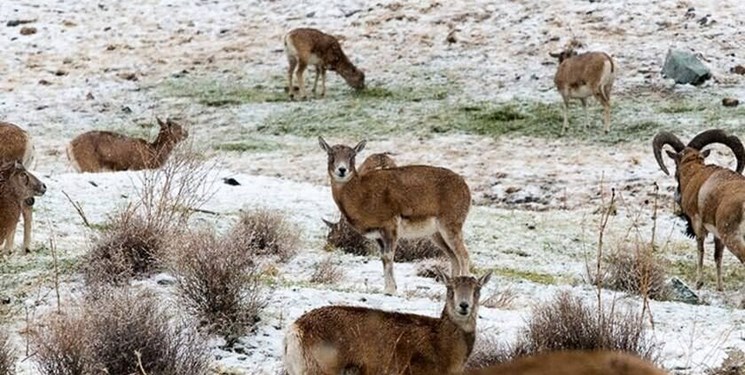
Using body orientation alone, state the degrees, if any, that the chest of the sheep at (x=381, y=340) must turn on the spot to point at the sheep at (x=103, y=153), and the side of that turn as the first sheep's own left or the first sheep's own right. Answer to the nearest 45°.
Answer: approximately 135° to the first sheep's own left

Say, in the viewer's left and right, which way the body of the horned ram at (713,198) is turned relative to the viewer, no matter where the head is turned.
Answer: facing away from the viewer and to the left of the viewer

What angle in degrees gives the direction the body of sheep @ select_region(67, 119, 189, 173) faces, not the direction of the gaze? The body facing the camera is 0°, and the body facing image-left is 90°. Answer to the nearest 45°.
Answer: approximately 270°

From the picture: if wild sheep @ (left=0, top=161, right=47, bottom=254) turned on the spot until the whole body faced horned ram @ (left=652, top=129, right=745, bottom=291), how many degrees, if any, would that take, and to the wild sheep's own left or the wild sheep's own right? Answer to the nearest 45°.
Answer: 0° — it already faces it

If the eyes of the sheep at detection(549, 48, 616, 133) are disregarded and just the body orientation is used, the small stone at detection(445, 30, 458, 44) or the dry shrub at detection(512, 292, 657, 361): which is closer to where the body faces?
the small stone

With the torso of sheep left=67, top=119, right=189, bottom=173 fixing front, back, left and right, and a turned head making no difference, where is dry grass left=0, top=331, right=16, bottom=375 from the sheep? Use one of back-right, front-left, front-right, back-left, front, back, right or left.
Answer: right

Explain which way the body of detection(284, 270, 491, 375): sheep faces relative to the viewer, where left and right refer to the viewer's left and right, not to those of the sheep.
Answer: facing to the right of the viewer

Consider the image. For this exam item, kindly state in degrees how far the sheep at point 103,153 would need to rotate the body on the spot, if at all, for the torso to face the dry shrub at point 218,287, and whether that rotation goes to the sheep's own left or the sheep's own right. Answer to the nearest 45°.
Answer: approximately 90° to the sheep's own right

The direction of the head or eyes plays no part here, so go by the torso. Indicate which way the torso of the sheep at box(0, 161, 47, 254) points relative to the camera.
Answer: to the viewer's right

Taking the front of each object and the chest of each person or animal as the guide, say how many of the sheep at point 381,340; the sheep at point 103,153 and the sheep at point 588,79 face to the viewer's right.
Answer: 2

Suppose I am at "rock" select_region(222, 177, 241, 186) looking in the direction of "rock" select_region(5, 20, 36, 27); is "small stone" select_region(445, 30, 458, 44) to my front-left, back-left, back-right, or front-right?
front-right

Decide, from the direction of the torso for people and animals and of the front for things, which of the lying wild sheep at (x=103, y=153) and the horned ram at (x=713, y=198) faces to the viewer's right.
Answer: the lying wild sheep at (x=103, y=153)

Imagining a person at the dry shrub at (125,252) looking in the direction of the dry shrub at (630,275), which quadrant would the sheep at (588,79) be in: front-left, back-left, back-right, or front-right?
front-left

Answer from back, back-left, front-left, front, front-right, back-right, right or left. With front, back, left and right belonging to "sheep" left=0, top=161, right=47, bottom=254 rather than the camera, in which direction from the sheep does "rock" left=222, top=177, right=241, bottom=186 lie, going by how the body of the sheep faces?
front-left

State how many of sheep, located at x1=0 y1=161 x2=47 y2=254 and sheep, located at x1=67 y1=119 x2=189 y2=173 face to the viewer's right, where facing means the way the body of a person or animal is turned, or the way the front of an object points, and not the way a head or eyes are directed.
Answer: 2
